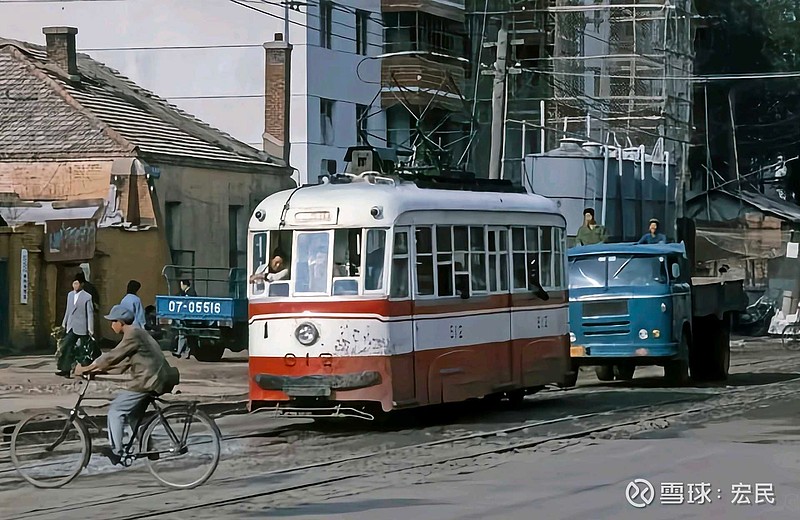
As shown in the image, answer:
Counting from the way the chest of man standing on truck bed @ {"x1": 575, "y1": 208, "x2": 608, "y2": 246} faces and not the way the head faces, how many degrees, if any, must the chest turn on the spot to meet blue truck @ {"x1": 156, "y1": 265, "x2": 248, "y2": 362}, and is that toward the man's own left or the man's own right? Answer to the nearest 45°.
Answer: approximately 90° to the man's own right

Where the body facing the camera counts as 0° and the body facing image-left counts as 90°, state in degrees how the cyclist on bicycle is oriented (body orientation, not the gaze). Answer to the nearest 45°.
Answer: approximately 90°

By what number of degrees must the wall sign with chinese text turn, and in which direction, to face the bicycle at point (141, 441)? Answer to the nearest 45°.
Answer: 0° — it already faces it

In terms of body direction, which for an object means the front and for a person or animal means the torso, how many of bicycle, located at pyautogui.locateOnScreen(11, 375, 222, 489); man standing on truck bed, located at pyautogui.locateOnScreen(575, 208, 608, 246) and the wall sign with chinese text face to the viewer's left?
1

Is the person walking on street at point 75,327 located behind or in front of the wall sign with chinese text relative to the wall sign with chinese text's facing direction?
in front

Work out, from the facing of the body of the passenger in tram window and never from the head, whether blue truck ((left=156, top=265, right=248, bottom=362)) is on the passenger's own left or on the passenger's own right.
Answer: on the passenger's own right

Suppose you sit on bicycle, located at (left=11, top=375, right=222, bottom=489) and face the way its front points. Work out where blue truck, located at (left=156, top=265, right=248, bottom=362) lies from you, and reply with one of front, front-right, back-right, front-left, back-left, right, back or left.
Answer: right

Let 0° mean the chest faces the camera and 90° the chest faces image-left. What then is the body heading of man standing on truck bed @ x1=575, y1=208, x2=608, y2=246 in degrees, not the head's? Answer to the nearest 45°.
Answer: approximately 0°

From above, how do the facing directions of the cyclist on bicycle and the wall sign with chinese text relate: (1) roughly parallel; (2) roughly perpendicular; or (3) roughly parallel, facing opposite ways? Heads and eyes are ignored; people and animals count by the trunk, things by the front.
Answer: roughly perpendicular

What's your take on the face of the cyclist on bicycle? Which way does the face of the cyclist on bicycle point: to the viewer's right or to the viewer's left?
to the viewer's left

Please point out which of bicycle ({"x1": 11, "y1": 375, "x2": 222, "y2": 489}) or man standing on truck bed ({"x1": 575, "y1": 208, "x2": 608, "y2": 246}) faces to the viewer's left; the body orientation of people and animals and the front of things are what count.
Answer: the bicycle

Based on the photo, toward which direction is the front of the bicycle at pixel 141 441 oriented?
to the viewer's left
